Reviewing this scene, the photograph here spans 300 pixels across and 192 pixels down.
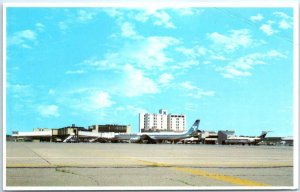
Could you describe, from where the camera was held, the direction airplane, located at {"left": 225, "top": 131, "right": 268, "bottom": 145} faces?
facing to the left of the viewer

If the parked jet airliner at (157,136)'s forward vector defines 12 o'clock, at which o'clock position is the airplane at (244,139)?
The airplane is roughly at 6 o'clock from the parked jet airliner.

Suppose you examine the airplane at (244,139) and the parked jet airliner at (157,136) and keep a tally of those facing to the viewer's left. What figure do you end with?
2

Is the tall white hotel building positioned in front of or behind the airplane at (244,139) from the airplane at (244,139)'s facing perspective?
in front

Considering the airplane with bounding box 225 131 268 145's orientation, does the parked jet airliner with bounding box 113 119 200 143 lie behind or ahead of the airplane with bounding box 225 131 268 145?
ahead

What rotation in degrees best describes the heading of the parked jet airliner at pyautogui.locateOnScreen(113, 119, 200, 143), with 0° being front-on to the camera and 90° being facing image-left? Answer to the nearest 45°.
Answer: approximately 90°
